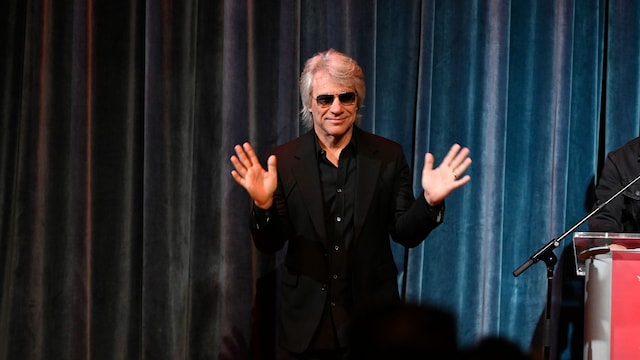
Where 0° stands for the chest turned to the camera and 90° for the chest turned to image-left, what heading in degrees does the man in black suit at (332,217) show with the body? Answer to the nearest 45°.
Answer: approximately 0°

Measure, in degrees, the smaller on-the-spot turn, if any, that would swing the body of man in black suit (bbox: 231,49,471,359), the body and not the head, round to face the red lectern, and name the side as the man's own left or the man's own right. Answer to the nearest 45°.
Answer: approximately 90° to the man's own left
